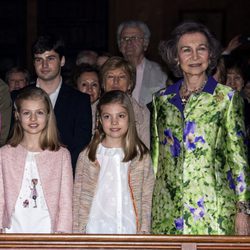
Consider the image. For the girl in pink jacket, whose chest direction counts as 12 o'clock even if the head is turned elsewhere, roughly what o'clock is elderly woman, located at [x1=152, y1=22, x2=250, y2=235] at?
The elderly woman is roughly at 10 o'clock from the girl in pink jacket.

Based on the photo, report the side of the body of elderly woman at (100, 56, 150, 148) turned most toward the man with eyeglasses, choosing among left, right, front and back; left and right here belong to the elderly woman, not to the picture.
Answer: back

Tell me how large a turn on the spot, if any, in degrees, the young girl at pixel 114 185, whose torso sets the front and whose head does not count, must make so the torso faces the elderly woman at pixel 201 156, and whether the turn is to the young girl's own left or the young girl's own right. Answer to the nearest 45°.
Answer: approximately 45° to the young girl's own left

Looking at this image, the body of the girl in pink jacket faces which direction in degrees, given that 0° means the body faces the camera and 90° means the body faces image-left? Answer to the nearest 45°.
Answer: approximately 0°

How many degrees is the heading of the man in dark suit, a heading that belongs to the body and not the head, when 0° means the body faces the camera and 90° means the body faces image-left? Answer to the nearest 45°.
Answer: approximately 45°
